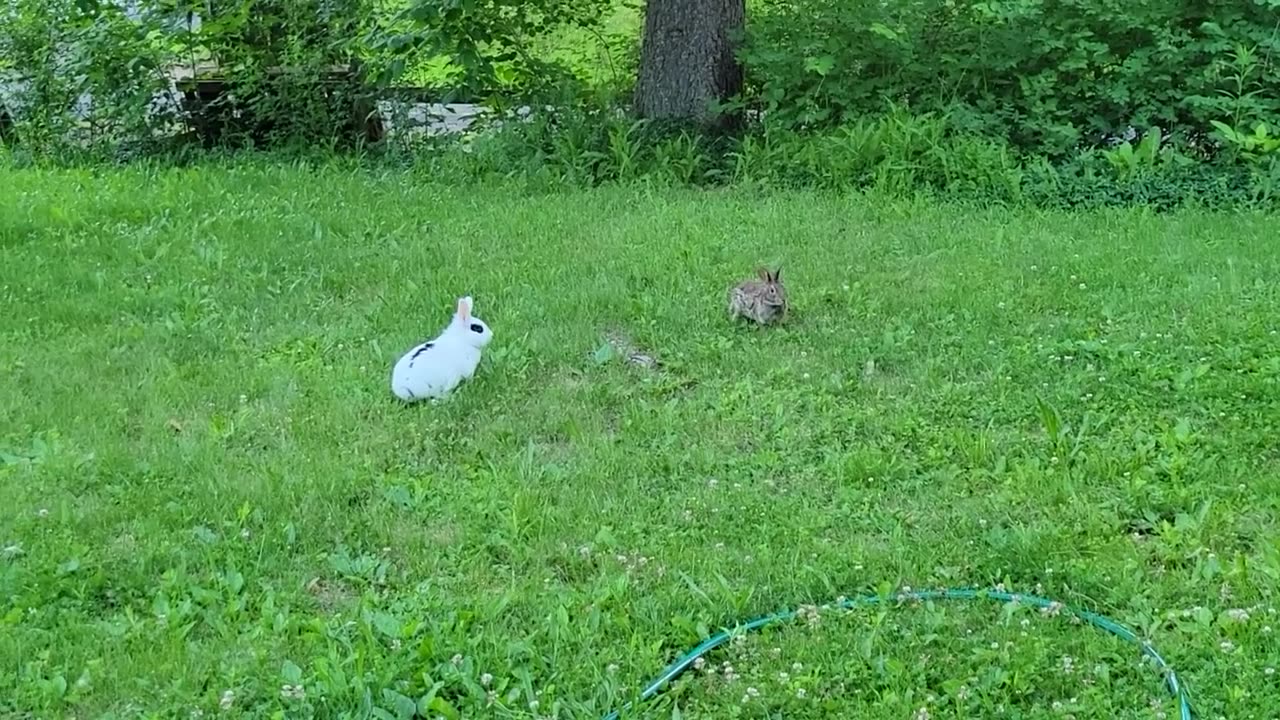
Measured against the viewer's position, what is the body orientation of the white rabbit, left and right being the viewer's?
facing to the right of the viewer

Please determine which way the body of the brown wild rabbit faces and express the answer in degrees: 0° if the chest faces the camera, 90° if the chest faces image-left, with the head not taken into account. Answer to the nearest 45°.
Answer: approximately 315°

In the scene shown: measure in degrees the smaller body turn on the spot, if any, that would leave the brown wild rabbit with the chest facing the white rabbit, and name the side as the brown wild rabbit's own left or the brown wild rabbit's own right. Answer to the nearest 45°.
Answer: approximately 90° to the brown wild rabbit's own right

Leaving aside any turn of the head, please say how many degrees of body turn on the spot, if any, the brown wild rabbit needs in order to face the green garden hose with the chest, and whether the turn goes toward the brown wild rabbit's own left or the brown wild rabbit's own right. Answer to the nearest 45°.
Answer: approximately 45° to the brown wild rabbit's own right

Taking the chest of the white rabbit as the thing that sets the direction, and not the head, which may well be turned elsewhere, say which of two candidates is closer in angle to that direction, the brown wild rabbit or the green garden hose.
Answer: the brown wild rabbit

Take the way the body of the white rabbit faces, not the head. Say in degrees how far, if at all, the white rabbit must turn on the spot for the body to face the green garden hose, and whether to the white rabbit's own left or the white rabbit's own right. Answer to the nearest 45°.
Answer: approximately 45° to the white rabbit's own right
